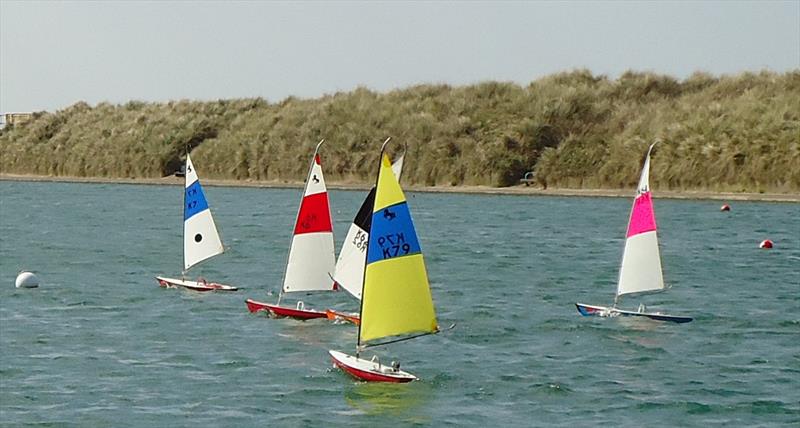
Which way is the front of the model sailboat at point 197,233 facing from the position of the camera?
facing to the left of the viewer

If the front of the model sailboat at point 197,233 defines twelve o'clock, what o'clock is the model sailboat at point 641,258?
the model sailboat at point 641,258 is roughly at 7 o'clock from the model sailboat at point 197,233.

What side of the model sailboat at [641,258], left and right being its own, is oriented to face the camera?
left

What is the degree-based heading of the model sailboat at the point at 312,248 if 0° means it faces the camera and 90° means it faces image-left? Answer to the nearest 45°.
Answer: approximately 90°

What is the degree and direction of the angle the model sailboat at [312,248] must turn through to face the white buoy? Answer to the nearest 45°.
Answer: approximately 45° to its right
